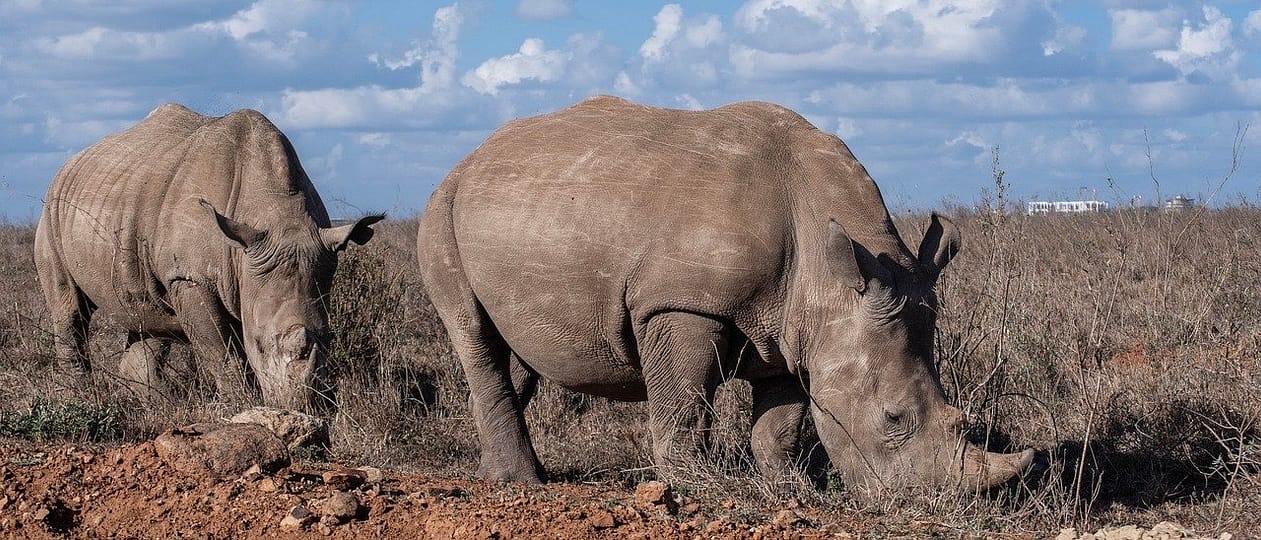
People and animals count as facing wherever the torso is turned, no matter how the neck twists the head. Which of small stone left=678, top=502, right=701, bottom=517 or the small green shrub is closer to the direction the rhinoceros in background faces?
the small stone

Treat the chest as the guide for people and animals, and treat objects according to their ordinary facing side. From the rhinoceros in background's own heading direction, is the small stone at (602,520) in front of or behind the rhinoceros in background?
in front

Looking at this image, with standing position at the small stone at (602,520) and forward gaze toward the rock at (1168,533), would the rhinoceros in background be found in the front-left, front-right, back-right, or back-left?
back-left

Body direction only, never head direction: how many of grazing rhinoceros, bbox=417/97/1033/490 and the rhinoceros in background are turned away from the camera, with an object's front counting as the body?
0

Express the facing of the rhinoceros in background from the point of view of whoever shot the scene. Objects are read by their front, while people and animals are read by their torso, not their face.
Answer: facing the viewer and to the right of the viewer

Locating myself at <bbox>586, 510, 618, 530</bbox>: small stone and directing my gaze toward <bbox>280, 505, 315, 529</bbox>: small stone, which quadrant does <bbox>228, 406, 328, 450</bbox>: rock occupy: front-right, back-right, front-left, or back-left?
front-right

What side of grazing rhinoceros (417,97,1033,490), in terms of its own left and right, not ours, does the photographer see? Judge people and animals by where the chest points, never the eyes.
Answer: right

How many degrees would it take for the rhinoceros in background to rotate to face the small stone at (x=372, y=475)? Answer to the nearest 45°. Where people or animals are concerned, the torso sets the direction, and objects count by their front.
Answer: approximately 45° to its right

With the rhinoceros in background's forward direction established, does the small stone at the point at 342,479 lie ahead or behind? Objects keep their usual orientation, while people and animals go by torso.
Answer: ahead

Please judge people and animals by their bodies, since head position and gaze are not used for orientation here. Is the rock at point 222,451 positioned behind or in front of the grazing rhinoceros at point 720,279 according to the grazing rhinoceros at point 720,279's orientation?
behind

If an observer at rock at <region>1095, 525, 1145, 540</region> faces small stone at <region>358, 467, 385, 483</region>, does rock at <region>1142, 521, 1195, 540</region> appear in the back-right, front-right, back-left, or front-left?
back-right

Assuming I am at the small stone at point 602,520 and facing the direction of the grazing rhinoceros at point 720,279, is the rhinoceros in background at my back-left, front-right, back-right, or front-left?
front-left

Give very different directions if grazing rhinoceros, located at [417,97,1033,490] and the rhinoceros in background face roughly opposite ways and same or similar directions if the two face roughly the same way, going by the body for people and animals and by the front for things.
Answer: same or similar directions

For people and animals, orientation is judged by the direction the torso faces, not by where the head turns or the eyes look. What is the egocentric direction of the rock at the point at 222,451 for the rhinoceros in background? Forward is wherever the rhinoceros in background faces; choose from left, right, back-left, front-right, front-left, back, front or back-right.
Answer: front-right
